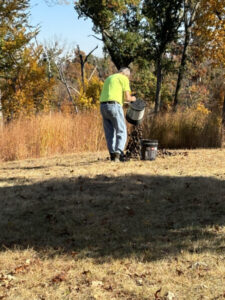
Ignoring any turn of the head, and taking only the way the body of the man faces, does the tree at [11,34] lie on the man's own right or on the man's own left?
on the man's own left

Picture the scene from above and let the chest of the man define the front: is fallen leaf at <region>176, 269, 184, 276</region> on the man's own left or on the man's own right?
on the man's own right

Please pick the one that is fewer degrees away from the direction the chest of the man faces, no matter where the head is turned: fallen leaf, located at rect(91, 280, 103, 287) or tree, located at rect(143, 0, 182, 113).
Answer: the tree

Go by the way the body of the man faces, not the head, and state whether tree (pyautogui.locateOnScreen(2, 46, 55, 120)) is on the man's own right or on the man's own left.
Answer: on the man's own left

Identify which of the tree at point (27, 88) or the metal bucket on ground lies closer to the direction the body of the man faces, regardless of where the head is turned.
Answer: the metal bucket on ground

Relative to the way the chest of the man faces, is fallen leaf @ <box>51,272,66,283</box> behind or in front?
behind

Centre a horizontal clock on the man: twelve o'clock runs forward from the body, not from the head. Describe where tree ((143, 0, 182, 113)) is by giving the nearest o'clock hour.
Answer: The tree is roughly at 11 o'clock from the man.

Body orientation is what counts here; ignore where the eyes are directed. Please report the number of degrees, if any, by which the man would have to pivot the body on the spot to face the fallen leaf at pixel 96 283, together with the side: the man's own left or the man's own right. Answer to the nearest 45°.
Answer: approximately 135° to the man's own right

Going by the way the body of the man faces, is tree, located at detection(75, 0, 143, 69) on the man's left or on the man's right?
on the man's left

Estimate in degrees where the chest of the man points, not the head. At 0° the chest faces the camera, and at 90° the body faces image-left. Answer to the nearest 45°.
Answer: approximately 225°

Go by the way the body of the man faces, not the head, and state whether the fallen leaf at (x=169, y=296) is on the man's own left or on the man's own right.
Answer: on the man's own right
